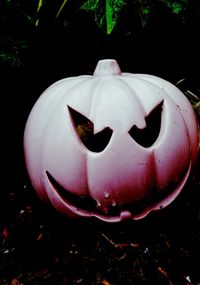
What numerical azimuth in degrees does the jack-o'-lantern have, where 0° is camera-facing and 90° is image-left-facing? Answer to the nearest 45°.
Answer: approximately 0°
